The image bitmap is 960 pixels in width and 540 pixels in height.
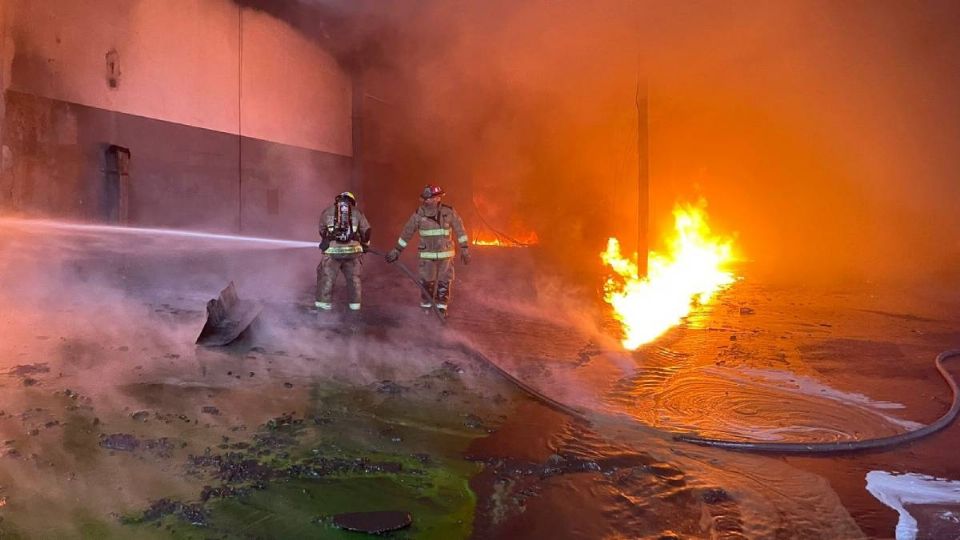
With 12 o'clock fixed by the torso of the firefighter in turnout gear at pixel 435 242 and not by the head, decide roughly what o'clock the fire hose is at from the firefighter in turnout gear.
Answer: The fire hose is roughly at 11 o'clock from the firefighter in turnout gear.

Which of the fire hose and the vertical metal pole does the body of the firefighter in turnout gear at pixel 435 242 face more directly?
the fire hose

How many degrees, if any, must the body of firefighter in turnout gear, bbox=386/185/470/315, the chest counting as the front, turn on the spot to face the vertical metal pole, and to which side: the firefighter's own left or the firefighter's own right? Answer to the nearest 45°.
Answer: approximately 135° to the firefighter's own left

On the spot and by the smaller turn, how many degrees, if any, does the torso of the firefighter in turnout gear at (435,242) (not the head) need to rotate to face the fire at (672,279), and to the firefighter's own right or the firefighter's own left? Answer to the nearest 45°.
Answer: approximately 135° to the firefighter's own left

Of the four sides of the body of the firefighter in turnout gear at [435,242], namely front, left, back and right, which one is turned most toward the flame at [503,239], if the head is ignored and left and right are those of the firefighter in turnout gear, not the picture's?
back

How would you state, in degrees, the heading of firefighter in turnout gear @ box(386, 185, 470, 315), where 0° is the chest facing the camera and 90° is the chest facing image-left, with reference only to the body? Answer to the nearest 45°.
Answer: approximately 0°

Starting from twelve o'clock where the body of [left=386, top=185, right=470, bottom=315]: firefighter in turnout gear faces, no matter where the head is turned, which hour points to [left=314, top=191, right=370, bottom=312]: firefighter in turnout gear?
[left=314, top=191, right=370, bottom=312]: firefighter in turnout gear is roughly at 2 o'clock from [left=386, top=185, right=470, bottom=315]: firefighter in turnout gear.

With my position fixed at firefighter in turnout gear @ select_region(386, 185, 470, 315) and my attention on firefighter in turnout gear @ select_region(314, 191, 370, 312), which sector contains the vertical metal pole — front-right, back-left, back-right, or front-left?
back-right

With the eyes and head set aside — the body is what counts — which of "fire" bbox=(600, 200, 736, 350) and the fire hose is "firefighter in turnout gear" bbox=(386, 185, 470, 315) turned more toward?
the fire hose
